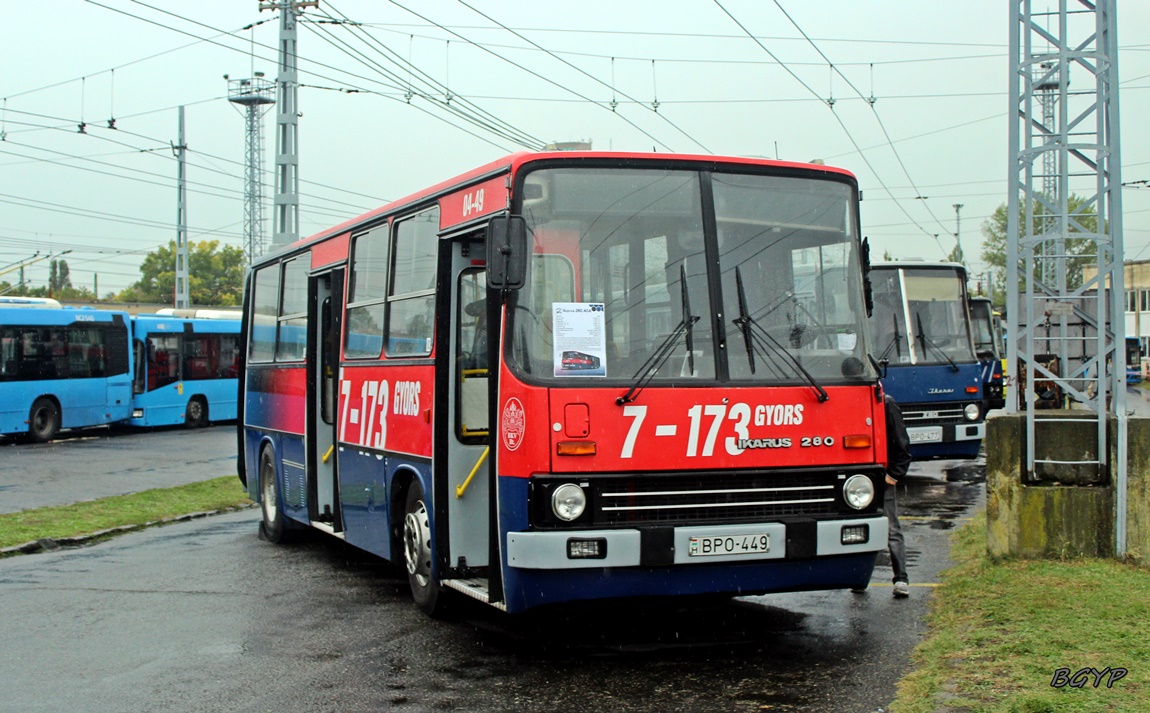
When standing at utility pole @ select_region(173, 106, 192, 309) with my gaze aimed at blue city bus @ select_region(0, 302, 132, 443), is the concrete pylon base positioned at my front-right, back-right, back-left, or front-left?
front-left

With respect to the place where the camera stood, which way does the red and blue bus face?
facing the viewer and to the right of the viewer

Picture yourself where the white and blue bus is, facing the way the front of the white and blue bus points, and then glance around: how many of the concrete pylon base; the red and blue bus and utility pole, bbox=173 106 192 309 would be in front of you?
2

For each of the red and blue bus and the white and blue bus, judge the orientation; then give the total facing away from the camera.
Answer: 0

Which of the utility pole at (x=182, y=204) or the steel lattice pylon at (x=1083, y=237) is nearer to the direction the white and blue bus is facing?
the steel lattice pylon

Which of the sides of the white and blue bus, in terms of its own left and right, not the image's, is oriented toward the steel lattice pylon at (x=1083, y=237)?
front

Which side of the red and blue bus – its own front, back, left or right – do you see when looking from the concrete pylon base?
left

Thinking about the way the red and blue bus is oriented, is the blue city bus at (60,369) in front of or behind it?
behind

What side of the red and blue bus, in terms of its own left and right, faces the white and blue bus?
left

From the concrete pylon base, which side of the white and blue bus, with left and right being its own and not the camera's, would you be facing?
front

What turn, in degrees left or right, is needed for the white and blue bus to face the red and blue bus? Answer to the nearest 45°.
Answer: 0° — it already faces it

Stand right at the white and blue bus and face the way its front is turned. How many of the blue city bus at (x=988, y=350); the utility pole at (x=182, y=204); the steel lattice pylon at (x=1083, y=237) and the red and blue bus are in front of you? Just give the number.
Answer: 2

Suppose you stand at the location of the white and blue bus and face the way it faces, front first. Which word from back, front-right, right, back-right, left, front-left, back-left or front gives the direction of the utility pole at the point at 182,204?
back-right

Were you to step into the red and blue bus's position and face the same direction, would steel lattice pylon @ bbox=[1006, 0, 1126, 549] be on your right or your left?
on your left

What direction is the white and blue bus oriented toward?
toward the camera
